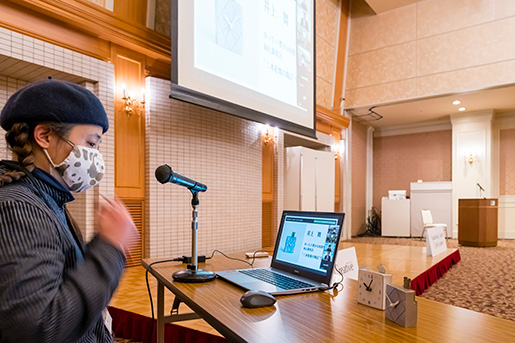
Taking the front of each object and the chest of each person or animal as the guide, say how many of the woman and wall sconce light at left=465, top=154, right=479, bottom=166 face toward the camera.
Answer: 1

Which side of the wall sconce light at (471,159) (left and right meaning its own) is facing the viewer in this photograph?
front

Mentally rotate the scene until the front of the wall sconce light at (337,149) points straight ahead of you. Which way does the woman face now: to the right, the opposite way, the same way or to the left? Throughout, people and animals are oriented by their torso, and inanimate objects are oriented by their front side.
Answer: to the left

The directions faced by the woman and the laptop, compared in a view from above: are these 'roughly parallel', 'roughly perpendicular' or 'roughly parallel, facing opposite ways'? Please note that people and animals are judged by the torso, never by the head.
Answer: roughly parallel, facing opposite ways

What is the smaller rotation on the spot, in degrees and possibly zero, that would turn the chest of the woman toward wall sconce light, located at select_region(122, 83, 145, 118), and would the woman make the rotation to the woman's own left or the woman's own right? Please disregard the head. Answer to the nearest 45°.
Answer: approximately 90° to the woman's own left

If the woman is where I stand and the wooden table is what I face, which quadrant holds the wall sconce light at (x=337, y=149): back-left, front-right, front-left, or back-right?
front-left

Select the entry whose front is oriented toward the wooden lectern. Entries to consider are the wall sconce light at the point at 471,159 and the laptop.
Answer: the wall sconce light

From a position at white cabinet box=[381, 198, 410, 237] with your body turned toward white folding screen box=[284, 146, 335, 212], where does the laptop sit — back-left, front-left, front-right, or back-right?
front-left

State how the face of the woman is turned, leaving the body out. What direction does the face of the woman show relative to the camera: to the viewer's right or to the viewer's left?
to the viewer's right

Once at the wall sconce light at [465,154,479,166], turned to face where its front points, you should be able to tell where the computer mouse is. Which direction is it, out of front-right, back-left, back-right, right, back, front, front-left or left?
front

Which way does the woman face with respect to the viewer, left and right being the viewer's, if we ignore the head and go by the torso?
facing to the right of the viewer

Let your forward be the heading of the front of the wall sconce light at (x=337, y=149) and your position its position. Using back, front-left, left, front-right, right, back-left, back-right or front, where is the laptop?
front-right

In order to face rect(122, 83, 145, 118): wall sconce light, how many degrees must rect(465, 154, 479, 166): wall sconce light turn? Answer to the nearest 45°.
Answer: approximately 45° to its right

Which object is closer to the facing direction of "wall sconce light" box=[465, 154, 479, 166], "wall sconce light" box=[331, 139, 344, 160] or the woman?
the woman
